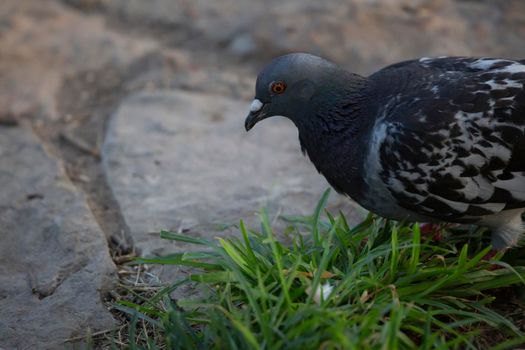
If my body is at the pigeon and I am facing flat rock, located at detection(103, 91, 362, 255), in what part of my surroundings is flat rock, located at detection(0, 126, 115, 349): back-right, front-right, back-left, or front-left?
front-left

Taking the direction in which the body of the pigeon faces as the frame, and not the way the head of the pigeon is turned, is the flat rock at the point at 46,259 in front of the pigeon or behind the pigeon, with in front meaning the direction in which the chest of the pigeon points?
in front

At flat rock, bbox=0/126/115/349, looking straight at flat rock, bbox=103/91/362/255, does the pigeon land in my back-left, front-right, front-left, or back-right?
front-right

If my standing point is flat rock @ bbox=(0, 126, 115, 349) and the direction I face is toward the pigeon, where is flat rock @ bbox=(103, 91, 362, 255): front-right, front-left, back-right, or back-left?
front-left

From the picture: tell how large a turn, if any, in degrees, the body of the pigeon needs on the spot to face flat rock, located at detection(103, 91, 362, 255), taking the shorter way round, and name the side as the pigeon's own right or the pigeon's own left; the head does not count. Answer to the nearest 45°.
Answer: approximately 45° to the pigeon's own right

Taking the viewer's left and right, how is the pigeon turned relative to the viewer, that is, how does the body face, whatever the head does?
facing to the left of the viewer
